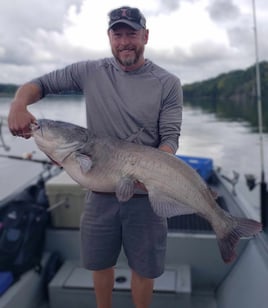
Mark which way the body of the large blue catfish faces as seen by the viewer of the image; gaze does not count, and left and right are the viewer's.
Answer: facing to the left of the viewer
